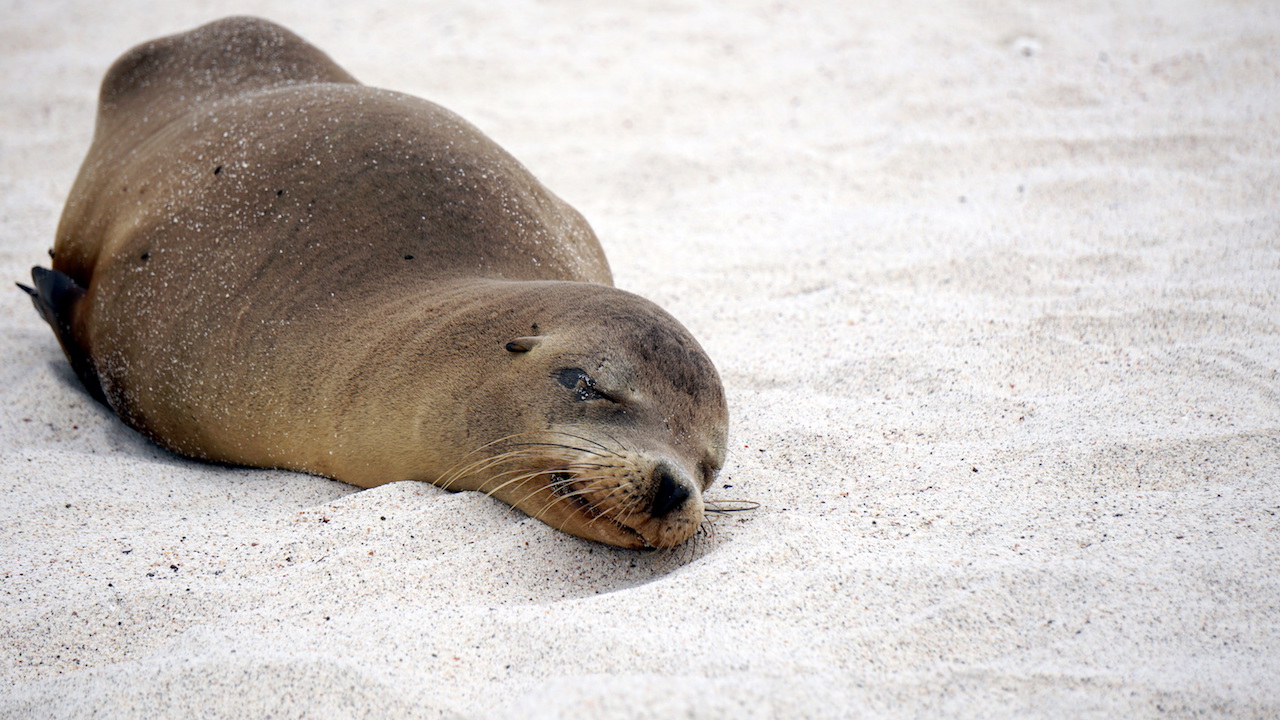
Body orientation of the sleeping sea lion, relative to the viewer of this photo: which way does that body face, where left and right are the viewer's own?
facing the viewer and to the right of the viewer
